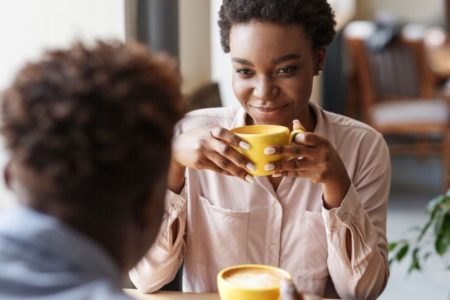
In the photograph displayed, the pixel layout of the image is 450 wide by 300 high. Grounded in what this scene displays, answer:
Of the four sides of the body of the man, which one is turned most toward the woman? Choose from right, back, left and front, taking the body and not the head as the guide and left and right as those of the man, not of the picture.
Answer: front

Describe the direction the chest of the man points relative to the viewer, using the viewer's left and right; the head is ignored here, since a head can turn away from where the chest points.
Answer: facing away from the viewer and to the right of the viewer

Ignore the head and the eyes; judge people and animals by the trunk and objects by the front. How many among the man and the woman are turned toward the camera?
1

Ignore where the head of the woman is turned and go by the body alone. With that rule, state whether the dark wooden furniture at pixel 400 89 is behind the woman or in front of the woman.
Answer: behind

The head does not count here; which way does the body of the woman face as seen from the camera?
toward the camera

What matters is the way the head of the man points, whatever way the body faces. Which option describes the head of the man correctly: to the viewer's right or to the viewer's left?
to the viewer's right

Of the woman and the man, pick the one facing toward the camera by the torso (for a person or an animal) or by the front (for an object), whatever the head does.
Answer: the woman
